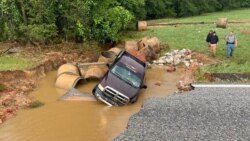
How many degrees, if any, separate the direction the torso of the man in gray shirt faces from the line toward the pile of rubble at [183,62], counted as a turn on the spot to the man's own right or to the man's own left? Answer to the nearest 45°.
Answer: approximately 90° to the man's own right

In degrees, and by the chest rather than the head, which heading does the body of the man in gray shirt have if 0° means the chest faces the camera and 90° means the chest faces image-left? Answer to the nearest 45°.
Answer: approximately 0°

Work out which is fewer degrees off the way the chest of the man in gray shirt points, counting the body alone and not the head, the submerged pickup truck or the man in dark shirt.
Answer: the submerged pickup truck

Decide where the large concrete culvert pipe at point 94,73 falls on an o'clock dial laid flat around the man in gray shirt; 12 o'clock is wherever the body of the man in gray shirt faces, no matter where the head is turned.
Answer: The large concrete culvert pipe is roughly at 2 o'clock from the man in gray shirt.

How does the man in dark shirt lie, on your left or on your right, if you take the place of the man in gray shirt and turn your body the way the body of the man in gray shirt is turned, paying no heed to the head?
on your right

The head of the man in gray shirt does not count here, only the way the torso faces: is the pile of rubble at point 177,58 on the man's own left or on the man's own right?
on the man's own right
